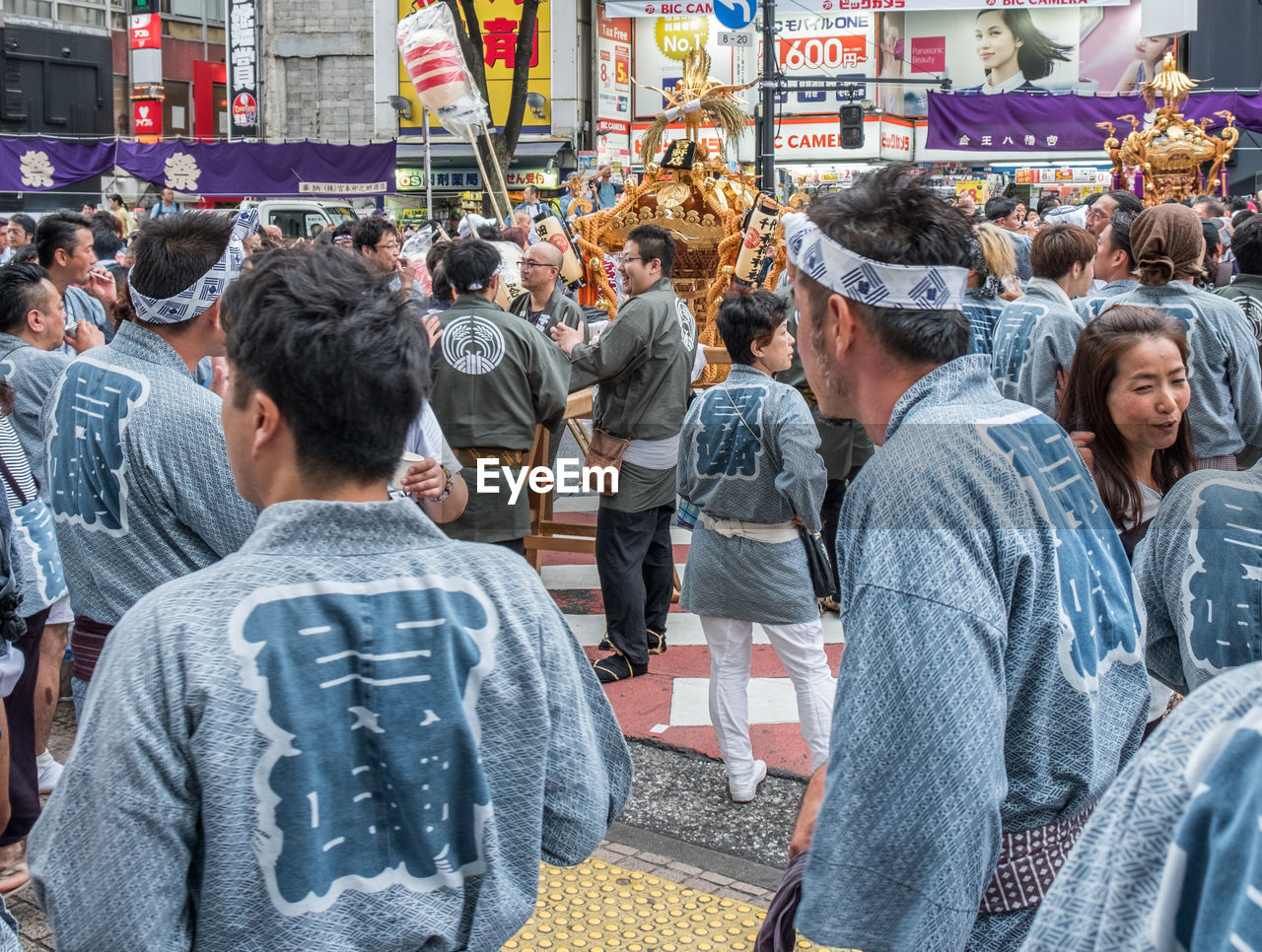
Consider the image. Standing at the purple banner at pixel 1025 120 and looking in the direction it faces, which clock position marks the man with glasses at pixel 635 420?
The man with glasses is roughly at 12 o'clock from the purple banner.

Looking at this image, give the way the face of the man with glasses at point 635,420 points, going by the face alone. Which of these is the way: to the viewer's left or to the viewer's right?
to the viewer's left

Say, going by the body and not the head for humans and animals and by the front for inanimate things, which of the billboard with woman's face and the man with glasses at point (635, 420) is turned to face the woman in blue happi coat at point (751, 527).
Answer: the billboard with woman's face

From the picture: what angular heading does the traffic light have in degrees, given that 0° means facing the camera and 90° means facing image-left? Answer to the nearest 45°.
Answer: approximately 0°

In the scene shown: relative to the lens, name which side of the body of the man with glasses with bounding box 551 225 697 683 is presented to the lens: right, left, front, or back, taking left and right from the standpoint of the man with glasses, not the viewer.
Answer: left

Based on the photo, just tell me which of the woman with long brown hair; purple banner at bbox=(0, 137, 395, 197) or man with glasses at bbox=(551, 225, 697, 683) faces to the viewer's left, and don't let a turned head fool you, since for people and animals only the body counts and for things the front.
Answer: the man with glasses

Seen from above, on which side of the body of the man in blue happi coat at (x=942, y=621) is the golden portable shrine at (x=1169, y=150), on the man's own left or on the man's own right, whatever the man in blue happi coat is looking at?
on the man's own right

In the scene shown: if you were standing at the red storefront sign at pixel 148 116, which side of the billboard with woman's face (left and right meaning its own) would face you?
right

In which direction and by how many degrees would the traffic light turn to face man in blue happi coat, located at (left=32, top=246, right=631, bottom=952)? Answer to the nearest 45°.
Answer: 0° — it already faces them
